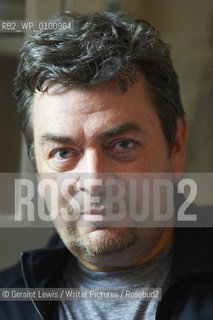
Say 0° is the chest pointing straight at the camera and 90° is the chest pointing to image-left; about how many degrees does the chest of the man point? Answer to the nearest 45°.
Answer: approximately 0°
